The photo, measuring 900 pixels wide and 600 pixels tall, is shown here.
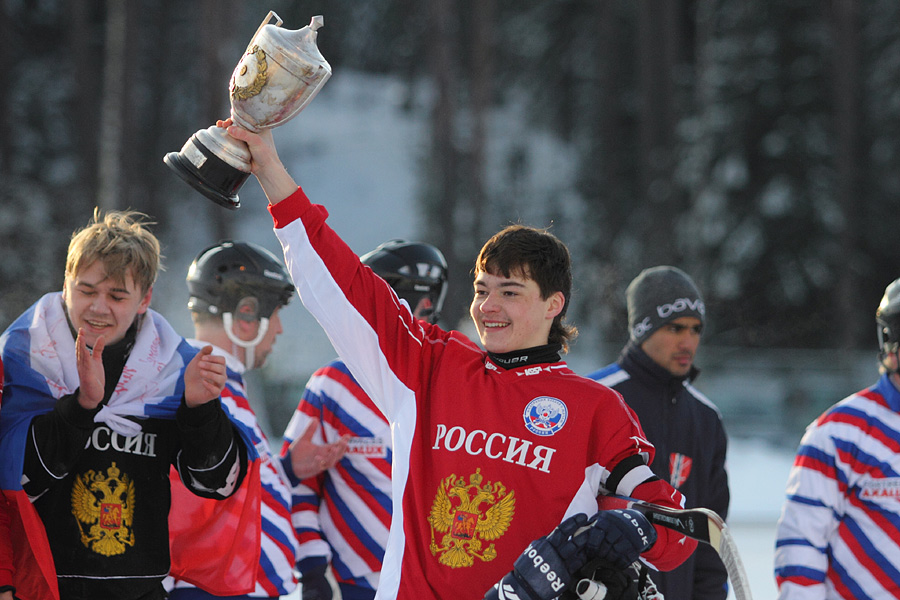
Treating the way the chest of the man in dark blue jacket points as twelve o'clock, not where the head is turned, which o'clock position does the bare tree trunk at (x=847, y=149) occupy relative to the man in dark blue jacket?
The bare tree trunk is roughly at 8 o'clock from the man in dark blue jacket.

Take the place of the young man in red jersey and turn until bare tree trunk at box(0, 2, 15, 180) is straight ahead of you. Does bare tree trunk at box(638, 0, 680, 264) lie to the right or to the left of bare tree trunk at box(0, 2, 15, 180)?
right

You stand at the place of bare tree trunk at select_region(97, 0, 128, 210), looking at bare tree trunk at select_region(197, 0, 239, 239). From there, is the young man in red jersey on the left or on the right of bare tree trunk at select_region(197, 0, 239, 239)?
right

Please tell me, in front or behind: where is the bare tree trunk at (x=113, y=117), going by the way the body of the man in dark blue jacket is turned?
behind

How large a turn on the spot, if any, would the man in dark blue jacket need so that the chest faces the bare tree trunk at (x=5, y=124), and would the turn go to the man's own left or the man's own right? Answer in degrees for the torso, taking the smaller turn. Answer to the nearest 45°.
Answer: approximately 180°

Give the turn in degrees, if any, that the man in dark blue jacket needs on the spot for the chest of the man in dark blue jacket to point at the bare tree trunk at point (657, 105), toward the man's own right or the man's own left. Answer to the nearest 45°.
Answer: approximately 135° to the man's own left

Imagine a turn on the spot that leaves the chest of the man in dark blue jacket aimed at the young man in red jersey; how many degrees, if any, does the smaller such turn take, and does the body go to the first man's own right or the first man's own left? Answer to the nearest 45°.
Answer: approximately 45° to the first man's own right

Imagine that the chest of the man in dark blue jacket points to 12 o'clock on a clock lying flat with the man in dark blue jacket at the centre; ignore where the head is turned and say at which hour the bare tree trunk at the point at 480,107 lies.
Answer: The bare tree trunk is roughly at 7 o'clock from the man in dark blue jacket.

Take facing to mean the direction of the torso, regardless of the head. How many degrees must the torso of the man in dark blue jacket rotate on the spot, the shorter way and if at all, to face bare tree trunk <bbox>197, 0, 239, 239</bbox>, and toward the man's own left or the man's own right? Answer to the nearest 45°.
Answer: approximately 180°

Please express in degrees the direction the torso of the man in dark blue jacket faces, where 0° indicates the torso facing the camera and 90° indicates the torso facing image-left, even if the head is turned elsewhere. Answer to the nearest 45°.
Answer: approximately 315°
